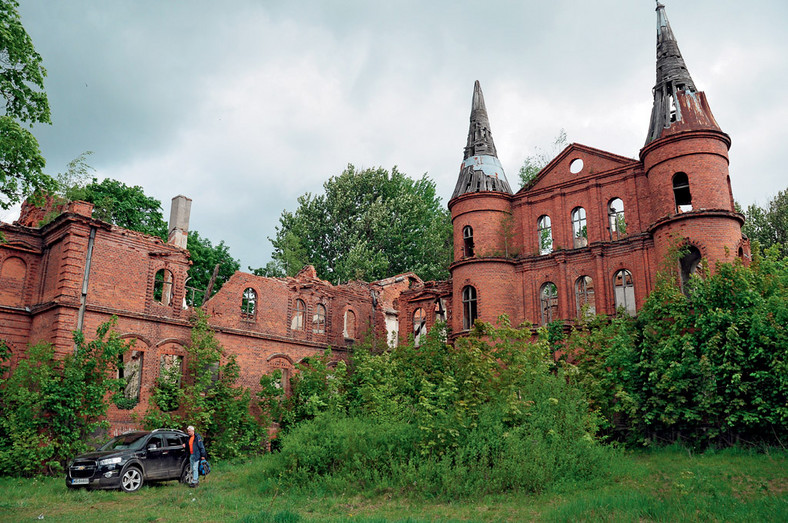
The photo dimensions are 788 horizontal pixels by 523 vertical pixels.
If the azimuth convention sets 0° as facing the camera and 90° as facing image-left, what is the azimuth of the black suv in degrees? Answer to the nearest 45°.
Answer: approximately 45°

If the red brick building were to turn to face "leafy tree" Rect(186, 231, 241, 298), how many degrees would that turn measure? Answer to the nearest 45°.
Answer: approximately 90° to its right

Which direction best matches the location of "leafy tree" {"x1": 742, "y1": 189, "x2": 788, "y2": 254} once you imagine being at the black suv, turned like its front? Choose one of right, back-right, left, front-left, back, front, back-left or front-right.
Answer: back-left

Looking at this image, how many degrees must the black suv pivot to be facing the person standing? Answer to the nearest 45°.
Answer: approximately 135° to its left

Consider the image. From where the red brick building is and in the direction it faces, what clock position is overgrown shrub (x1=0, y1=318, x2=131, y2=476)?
The overgrown shrub is roughly at 1 o'clock from the red brick building.

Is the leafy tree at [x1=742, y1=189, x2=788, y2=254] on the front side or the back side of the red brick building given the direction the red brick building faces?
on the back side
